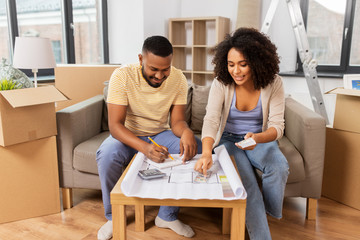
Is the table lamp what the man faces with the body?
no

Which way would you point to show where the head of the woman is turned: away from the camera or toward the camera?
toward the camera

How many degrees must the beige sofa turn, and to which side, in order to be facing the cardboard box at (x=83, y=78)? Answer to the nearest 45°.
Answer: approximately 135° to its right

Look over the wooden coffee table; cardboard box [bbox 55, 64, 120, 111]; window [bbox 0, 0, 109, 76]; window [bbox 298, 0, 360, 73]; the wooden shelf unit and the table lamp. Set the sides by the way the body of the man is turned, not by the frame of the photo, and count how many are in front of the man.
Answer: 1

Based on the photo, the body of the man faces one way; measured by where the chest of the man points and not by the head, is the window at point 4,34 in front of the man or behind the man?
behind

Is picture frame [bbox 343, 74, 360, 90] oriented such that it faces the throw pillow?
no

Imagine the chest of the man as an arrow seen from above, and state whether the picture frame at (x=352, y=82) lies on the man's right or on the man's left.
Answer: on the man's left

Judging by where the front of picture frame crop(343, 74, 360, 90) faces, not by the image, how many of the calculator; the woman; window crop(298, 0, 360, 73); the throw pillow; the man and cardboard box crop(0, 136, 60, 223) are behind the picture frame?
1

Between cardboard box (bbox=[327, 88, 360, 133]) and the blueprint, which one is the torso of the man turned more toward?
the blueprint

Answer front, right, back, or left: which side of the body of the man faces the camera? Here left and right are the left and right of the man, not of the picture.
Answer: front

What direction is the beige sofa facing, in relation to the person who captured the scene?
facing the viewer

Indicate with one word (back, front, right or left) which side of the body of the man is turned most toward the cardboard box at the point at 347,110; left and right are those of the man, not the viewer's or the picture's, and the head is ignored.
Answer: left

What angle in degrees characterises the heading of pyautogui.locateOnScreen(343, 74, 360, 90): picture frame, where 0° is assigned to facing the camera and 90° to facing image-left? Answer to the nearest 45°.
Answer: approximately 0°

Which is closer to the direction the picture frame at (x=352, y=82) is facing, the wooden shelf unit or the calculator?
the calculator

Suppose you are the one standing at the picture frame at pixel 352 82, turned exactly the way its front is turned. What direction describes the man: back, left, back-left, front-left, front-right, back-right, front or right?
front-right

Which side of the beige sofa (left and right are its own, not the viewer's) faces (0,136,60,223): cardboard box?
right

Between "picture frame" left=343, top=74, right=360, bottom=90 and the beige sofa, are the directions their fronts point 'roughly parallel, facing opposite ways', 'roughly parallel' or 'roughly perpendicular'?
roughly parallel

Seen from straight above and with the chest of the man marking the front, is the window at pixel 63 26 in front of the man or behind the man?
behind
